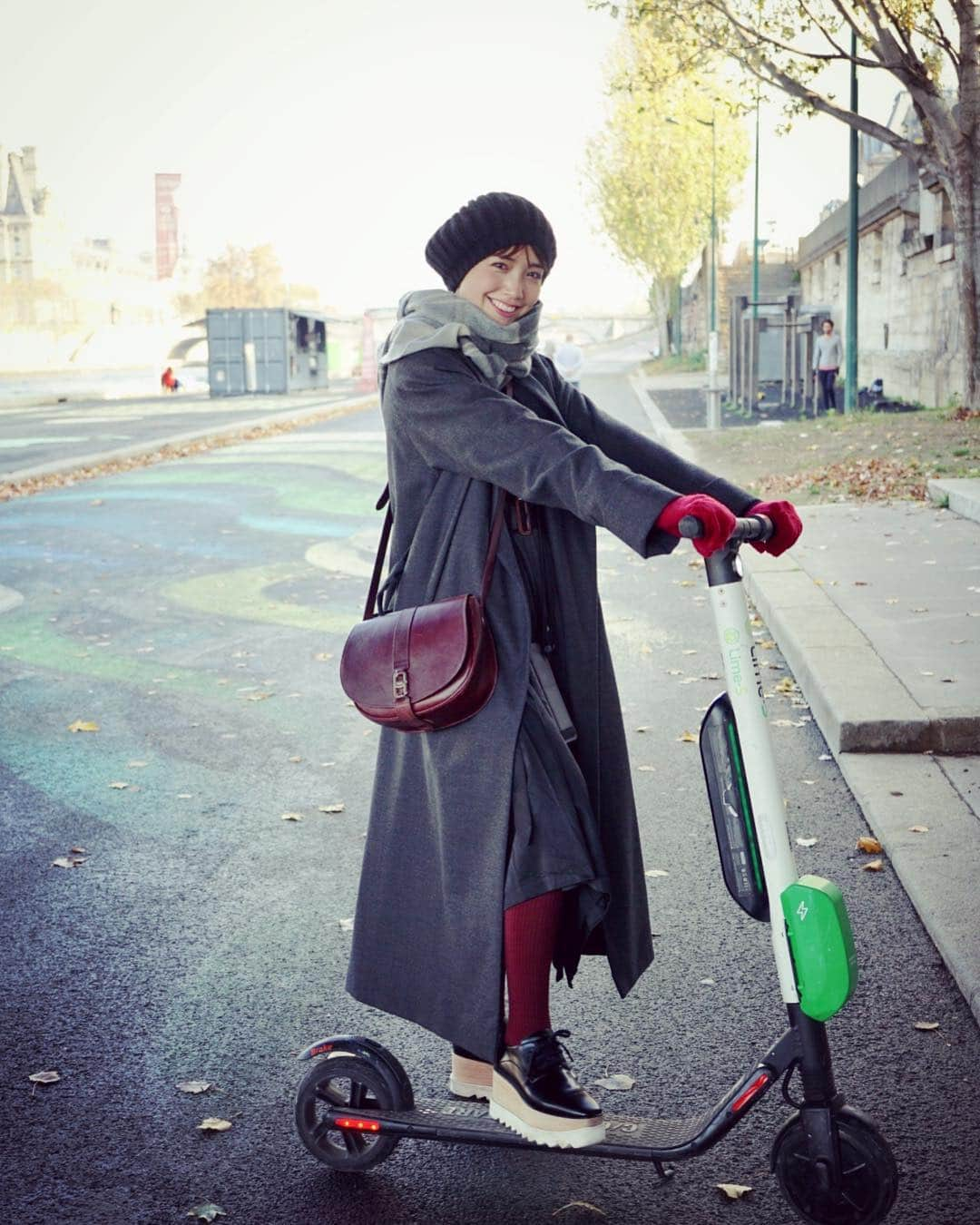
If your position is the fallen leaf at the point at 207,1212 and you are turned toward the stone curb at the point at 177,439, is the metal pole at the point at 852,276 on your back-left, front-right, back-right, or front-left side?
front-right

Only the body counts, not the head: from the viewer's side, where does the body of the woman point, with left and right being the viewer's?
facing the viewer and to the right of the viewer

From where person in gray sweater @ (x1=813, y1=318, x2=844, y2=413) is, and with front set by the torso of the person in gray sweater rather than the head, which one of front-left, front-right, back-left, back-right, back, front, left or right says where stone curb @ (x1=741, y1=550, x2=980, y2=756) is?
front

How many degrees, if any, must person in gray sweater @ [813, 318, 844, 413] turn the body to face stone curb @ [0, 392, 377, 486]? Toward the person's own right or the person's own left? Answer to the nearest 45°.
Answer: approximately 90° to the person's own right

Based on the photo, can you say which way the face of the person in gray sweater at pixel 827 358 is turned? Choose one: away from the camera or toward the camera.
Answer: toward the camera

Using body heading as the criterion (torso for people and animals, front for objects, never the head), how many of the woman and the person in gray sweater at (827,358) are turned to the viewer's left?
0

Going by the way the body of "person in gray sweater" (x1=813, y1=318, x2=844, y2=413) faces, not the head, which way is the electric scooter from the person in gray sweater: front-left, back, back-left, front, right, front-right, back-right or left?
front

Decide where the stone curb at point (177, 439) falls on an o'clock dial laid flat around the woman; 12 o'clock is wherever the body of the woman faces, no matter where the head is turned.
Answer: The stone curb is roughly at 7 o'clock from the woman.

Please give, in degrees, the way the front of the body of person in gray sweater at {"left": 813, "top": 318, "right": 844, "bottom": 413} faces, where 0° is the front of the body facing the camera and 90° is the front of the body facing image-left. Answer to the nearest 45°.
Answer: approximately 0°

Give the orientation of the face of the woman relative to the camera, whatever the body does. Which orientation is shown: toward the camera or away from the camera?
toward the camera

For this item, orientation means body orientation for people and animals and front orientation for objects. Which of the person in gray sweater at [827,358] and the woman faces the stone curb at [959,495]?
the person in gray sweater

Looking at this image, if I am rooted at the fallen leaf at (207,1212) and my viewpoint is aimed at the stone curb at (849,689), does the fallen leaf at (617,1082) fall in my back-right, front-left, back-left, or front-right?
front-right
